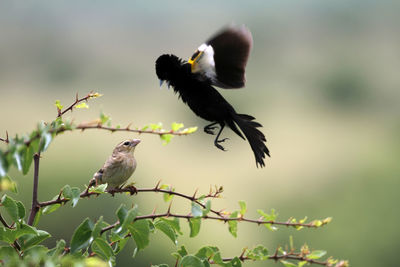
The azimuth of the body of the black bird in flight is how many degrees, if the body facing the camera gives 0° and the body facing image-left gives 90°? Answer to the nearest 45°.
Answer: approximately 90°
